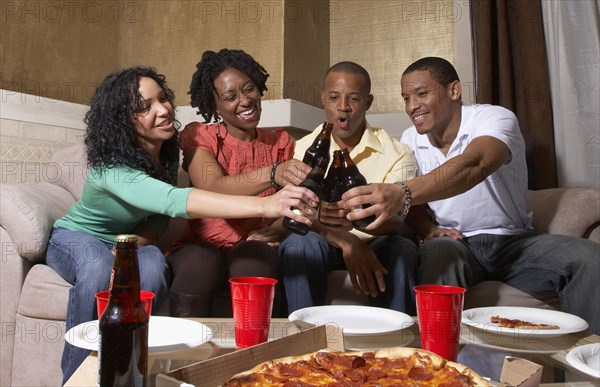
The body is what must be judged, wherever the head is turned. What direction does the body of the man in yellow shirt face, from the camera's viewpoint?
toward the camera

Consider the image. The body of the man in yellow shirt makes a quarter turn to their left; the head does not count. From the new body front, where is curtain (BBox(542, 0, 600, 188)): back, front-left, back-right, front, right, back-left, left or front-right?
front-left

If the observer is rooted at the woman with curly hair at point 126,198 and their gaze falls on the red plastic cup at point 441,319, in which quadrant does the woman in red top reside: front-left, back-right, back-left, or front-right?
front-left

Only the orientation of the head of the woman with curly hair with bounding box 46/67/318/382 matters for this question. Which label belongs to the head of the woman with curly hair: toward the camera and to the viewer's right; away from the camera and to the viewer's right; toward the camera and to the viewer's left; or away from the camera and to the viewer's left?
toward the camera and to the viewer's right

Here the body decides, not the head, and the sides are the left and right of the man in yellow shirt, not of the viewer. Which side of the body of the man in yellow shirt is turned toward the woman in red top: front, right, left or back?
right

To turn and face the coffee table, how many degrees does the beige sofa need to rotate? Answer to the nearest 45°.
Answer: approximately 45° to its left

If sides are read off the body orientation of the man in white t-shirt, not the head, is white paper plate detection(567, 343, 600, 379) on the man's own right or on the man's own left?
on the man's own left

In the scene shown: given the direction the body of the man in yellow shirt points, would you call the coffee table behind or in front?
in front

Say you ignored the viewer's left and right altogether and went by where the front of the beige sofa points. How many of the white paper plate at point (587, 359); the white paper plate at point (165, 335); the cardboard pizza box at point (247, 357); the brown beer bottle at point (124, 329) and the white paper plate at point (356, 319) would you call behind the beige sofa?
0

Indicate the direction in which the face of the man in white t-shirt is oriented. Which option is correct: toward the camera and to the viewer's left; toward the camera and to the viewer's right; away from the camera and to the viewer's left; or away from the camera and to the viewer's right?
toward the camera and to the viewer's left

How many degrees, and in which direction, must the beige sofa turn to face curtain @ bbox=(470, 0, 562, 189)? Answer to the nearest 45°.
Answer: approximately 90° to its left

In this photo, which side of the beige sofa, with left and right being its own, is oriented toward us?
front

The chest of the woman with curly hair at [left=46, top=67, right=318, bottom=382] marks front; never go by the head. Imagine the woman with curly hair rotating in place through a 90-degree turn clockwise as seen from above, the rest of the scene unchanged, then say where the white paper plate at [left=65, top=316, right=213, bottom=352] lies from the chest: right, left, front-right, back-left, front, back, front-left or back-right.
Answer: front-left

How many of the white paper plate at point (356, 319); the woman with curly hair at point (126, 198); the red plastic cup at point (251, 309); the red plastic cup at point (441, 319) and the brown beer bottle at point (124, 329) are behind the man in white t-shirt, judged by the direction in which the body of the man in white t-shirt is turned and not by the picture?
0

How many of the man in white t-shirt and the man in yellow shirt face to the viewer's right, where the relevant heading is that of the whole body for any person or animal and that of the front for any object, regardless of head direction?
0

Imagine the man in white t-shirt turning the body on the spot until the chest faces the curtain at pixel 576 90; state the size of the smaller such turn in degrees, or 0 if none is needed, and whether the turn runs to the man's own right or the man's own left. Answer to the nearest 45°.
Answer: approximately 180°

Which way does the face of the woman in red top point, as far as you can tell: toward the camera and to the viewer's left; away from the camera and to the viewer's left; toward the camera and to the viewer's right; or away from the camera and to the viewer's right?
toward the camera and to the viewer's right
